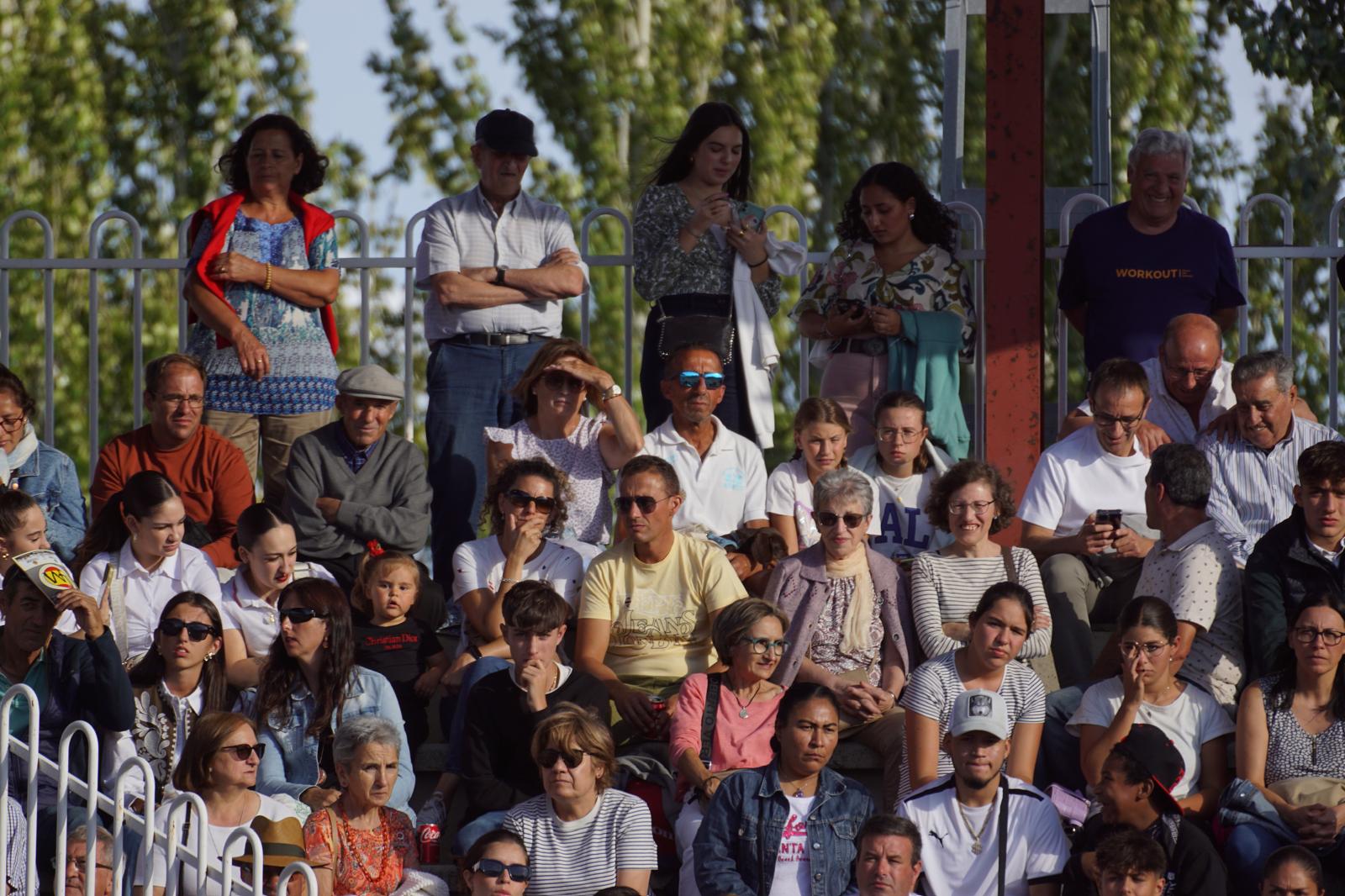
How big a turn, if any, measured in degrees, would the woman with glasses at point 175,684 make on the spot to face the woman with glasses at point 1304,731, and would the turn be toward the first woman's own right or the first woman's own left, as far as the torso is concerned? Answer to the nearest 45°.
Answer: approximately 90° to the first woman's own left

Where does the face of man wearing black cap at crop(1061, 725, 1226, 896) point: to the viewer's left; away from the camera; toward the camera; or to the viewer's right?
to the viewer's left

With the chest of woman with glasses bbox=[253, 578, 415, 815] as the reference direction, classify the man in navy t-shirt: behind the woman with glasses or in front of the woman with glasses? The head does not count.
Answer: behind

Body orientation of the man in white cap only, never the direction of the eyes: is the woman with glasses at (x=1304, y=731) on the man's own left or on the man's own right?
on the man's own left

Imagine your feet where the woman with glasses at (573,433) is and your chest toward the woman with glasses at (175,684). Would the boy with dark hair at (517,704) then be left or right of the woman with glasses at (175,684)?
left

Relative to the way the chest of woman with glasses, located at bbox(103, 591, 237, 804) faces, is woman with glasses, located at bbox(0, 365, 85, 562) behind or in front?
behind

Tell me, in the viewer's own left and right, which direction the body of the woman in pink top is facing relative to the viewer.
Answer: facing the viewer and to the right of the viewer

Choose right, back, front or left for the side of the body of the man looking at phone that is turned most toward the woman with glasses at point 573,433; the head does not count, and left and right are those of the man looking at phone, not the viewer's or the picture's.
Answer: right

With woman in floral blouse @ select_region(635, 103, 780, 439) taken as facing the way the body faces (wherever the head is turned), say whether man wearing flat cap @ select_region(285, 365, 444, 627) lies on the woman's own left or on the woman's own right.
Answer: on the woman's own right

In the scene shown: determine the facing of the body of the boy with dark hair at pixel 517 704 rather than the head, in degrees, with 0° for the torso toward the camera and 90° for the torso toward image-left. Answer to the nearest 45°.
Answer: approximately 0°

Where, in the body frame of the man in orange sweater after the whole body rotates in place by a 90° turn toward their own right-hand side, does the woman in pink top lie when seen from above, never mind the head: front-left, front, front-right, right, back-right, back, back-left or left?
back-left

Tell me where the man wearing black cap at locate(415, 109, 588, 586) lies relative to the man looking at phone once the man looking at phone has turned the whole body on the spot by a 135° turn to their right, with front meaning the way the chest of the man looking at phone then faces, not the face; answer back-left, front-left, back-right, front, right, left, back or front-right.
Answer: front-left

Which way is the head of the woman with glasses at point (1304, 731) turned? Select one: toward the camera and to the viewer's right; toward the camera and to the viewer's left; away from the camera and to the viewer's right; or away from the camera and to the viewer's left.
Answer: toward the camera and to the viewer's left
